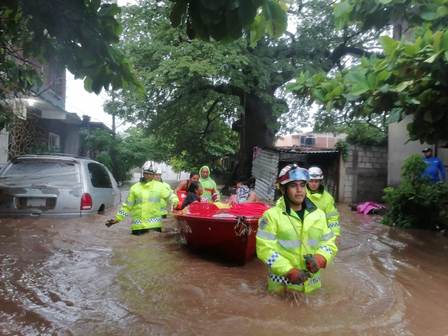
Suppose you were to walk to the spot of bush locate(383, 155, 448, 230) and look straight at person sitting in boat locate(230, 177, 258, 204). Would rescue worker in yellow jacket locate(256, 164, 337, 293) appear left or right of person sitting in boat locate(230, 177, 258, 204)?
left

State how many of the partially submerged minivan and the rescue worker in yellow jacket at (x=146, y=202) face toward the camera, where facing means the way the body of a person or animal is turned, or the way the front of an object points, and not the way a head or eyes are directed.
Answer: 1

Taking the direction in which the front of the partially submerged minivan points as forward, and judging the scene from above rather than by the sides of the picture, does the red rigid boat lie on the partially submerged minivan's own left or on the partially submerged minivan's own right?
on the partially submerged minivan's own right

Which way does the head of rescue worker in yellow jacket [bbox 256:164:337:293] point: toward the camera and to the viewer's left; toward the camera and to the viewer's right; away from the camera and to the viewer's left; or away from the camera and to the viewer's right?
toward the camera and to the viewer's right

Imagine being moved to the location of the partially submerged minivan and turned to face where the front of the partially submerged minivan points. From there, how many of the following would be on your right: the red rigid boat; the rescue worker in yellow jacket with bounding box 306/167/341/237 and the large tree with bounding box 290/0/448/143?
3
